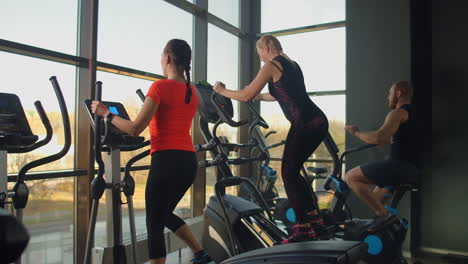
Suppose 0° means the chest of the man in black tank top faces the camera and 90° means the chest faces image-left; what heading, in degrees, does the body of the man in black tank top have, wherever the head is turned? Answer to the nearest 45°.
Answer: approximately 90°

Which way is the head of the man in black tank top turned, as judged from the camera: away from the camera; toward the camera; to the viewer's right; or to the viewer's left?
to the viewer's left
